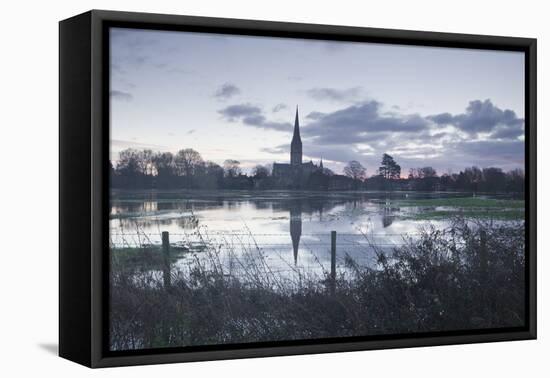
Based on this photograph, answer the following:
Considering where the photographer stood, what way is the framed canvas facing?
facing the viewer and to the right of the viewer
